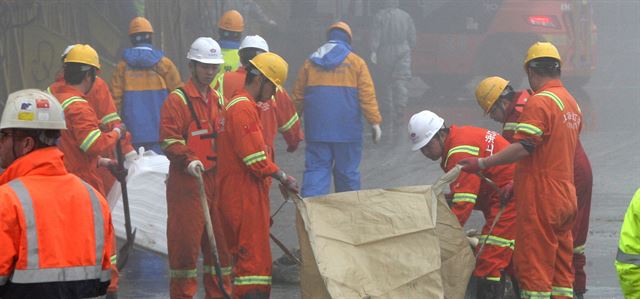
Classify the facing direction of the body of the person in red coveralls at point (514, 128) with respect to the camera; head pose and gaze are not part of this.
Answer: to the viewer's left

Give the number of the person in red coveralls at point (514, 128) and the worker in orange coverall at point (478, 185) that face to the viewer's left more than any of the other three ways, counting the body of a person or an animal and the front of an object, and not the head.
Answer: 2

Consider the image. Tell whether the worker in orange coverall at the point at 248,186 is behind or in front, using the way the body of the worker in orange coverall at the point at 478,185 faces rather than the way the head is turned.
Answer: in front

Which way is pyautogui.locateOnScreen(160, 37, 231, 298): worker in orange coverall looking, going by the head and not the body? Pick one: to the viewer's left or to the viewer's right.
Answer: to the viewer's right

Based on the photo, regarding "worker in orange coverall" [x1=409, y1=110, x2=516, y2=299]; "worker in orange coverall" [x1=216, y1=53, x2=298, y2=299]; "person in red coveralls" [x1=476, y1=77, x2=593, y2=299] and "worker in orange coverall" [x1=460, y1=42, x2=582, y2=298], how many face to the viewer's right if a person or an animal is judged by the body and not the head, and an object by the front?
1

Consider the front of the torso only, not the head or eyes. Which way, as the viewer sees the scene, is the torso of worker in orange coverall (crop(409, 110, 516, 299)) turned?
to the viewer's left

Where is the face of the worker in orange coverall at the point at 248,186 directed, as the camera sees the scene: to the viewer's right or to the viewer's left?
to the viewer's right

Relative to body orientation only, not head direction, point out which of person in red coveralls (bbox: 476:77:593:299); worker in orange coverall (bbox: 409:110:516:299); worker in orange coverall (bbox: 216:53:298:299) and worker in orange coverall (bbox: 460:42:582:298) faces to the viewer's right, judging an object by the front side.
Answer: worker in orange coverall (bbox: 216:53:298:299)

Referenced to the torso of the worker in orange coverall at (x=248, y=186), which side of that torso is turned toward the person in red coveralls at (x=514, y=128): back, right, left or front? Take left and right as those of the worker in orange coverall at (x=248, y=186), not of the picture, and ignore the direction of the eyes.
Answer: front

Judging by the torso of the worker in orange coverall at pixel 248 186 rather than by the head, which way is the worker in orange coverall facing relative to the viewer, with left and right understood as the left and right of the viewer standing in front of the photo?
facing to the right of the viewer
